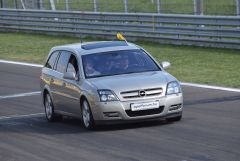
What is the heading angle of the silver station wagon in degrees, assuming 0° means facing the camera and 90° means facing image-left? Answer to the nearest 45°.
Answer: approximately 315°

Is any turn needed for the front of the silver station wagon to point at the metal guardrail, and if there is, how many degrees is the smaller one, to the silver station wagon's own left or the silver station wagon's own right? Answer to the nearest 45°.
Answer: approximately 135° to the silver station wagon's own left
